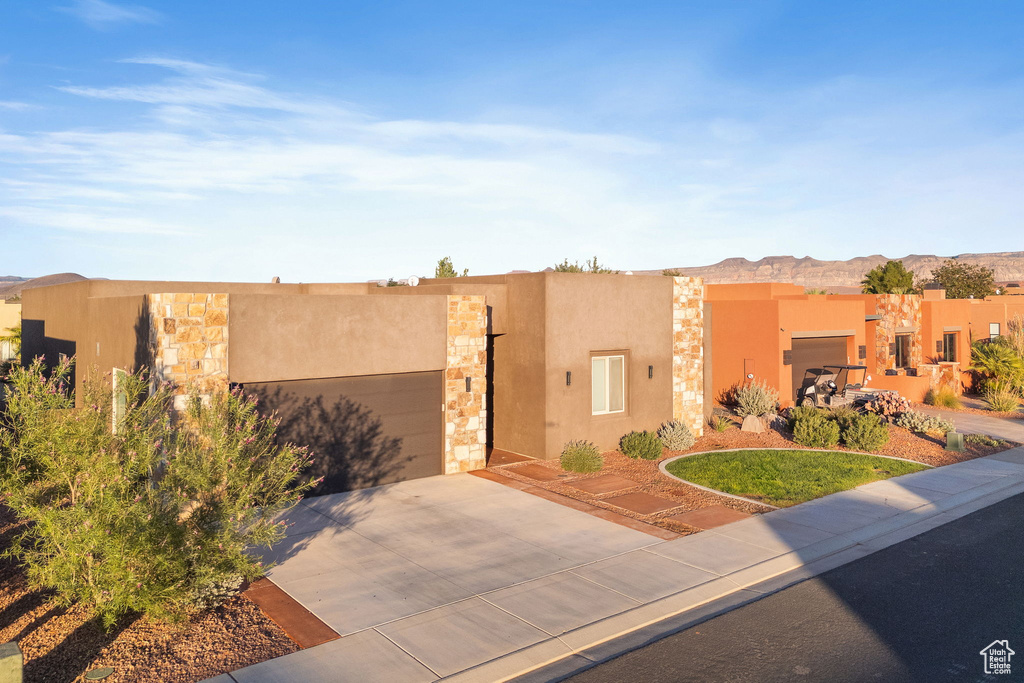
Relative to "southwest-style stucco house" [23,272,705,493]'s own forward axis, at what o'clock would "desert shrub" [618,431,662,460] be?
The desert shrub is roughly at 10 o'clock from the southwest-style stucco house.

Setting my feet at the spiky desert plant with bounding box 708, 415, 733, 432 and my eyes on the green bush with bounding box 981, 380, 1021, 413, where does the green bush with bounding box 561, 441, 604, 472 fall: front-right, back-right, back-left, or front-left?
back-right

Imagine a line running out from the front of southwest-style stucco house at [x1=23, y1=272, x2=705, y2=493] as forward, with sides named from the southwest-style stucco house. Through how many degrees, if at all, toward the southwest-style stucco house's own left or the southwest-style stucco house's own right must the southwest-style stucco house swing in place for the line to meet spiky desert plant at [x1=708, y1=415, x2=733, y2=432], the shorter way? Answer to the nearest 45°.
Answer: approximately 90° to the southwest-style stucco house's own left

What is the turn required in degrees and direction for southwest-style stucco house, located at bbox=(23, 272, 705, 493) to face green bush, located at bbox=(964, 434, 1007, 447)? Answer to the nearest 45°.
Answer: approximately 45° to its left

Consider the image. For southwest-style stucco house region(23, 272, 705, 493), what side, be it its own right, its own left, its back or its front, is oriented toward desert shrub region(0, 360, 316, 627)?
right

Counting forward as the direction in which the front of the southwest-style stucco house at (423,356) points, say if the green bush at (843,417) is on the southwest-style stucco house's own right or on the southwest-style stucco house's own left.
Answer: on the southwest-style stucco house's own left

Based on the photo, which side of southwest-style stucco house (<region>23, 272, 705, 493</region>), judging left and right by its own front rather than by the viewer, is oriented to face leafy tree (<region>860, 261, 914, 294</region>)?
left

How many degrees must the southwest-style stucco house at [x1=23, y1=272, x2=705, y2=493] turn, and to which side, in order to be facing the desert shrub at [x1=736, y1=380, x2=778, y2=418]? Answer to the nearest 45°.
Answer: approximately 90° to its left

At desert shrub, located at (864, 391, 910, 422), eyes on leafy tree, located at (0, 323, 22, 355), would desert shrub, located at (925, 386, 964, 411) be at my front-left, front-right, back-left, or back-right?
back-right
